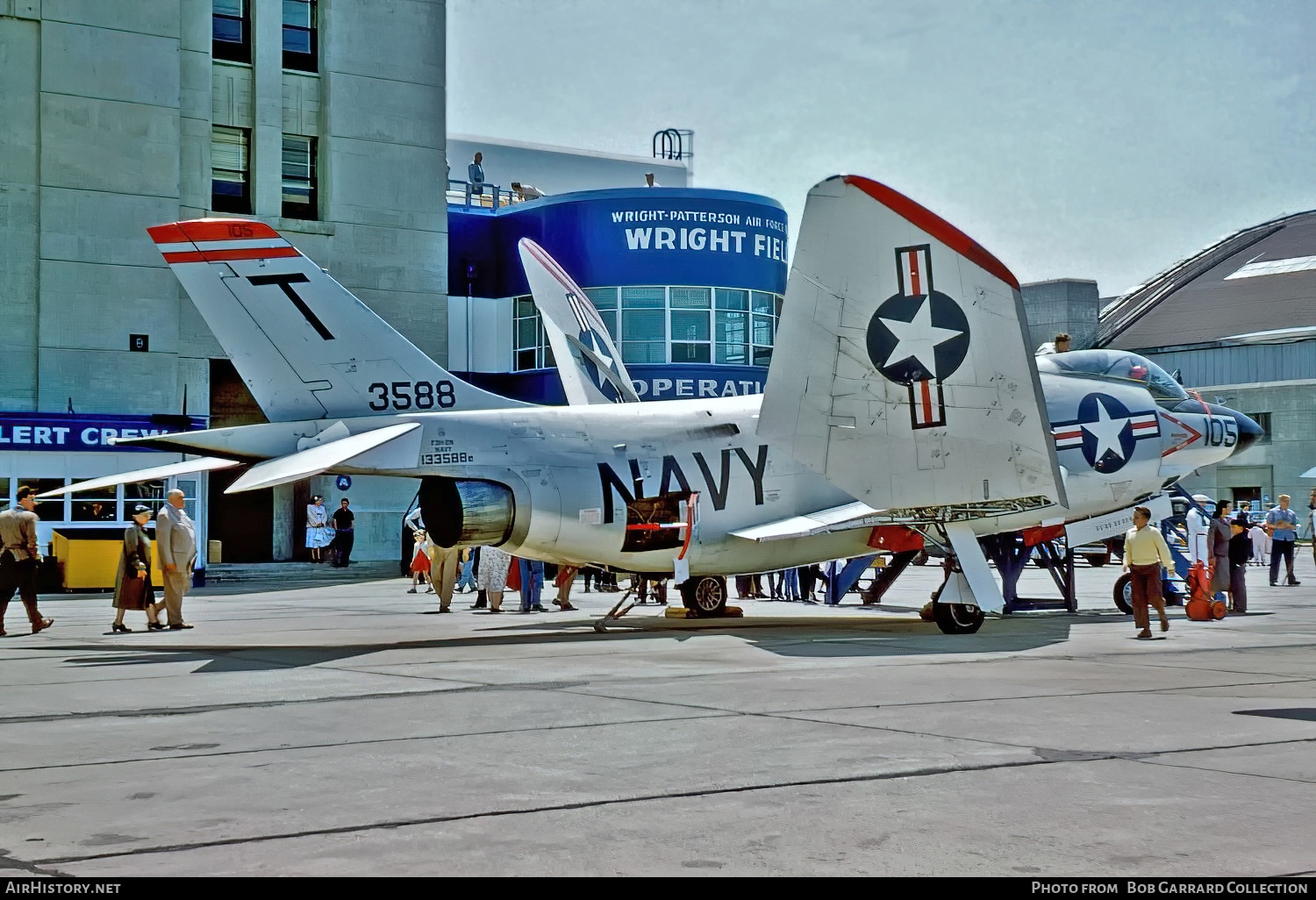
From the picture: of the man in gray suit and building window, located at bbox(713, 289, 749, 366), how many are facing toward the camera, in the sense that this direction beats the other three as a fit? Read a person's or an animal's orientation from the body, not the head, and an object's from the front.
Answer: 1

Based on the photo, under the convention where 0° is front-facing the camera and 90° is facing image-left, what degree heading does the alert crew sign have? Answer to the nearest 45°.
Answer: approximately 0°

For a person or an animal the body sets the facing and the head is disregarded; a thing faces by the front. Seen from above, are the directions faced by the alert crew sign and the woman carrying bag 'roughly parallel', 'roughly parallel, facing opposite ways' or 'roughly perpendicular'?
roughly perpendicular

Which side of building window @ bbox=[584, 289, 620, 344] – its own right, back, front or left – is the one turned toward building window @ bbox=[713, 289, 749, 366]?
left

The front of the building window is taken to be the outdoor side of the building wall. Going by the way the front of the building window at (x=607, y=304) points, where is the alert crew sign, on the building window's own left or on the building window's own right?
on the building window's own right

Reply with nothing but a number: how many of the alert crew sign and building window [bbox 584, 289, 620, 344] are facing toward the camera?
2

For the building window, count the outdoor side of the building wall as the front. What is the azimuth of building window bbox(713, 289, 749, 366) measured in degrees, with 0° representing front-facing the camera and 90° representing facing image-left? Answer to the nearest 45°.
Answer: approximately 0°
